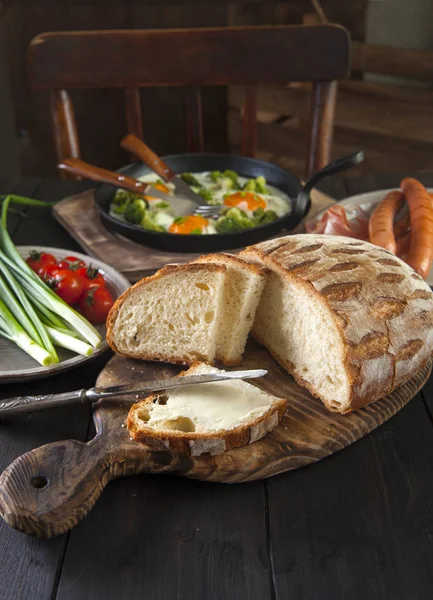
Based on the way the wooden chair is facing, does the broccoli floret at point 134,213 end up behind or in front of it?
in front

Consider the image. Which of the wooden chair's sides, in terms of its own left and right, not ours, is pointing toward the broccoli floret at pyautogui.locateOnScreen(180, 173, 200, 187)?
front

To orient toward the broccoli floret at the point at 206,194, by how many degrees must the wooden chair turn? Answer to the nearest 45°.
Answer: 0° — it already faces it

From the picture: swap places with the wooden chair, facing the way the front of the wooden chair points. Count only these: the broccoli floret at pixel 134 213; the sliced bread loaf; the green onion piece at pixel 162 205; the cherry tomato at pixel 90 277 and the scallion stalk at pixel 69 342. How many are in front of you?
5

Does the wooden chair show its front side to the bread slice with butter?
yes

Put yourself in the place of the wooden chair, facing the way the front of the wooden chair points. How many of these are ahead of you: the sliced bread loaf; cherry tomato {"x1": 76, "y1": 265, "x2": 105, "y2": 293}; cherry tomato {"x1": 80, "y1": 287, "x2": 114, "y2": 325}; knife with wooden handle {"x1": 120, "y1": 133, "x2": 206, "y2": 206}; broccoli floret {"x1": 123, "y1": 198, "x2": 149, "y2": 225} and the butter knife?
6

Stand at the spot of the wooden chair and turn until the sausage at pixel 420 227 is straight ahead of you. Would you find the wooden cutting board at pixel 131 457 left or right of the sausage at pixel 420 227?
right

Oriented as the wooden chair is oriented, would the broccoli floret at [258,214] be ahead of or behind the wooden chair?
ahead

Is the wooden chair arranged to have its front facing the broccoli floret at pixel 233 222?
yes

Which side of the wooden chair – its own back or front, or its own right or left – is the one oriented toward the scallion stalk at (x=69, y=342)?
front

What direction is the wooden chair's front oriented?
toward the camera

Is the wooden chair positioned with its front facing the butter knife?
yes
